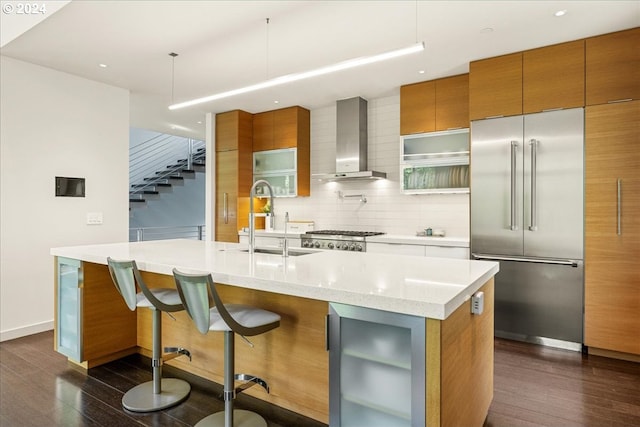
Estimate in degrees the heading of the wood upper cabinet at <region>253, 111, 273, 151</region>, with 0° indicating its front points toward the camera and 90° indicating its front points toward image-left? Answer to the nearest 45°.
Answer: approximately 45°

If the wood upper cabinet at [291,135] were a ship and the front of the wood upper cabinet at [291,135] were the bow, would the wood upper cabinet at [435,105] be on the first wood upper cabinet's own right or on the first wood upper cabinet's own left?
on the first wood upper cabinet's own left

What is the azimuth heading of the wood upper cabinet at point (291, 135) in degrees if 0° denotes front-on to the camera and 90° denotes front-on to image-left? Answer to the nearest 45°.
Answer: approximately 45°

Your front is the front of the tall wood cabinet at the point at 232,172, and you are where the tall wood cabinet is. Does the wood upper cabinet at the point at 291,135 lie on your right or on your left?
on your left

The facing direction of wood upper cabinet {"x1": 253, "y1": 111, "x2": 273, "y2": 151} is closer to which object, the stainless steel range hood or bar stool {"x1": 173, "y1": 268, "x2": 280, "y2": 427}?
the bar stool

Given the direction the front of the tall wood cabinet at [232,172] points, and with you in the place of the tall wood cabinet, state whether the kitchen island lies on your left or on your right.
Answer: on your left

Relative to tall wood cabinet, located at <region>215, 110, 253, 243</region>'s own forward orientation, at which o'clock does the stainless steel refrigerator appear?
The stainless steel refrigerator is roughly at 9 o'clock from the tall wood cabinet.

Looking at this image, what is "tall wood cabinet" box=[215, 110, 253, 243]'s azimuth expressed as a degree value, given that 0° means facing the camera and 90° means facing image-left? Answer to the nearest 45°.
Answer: approximately 45°

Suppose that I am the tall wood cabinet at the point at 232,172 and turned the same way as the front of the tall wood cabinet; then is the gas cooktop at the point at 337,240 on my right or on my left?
on my left

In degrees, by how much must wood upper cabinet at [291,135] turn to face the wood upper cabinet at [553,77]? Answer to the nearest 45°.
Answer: approximately 90° to its left

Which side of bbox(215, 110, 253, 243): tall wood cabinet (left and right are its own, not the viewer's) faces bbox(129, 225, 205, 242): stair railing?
right

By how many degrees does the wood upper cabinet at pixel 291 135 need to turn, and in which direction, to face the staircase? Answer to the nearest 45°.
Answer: approximately 90° to its right

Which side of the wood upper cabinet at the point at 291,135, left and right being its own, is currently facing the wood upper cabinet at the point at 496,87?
left

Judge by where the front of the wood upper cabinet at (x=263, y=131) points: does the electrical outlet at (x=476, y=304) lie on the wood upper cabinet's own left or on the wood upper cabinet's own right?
on the wood upper cabinet's own left
